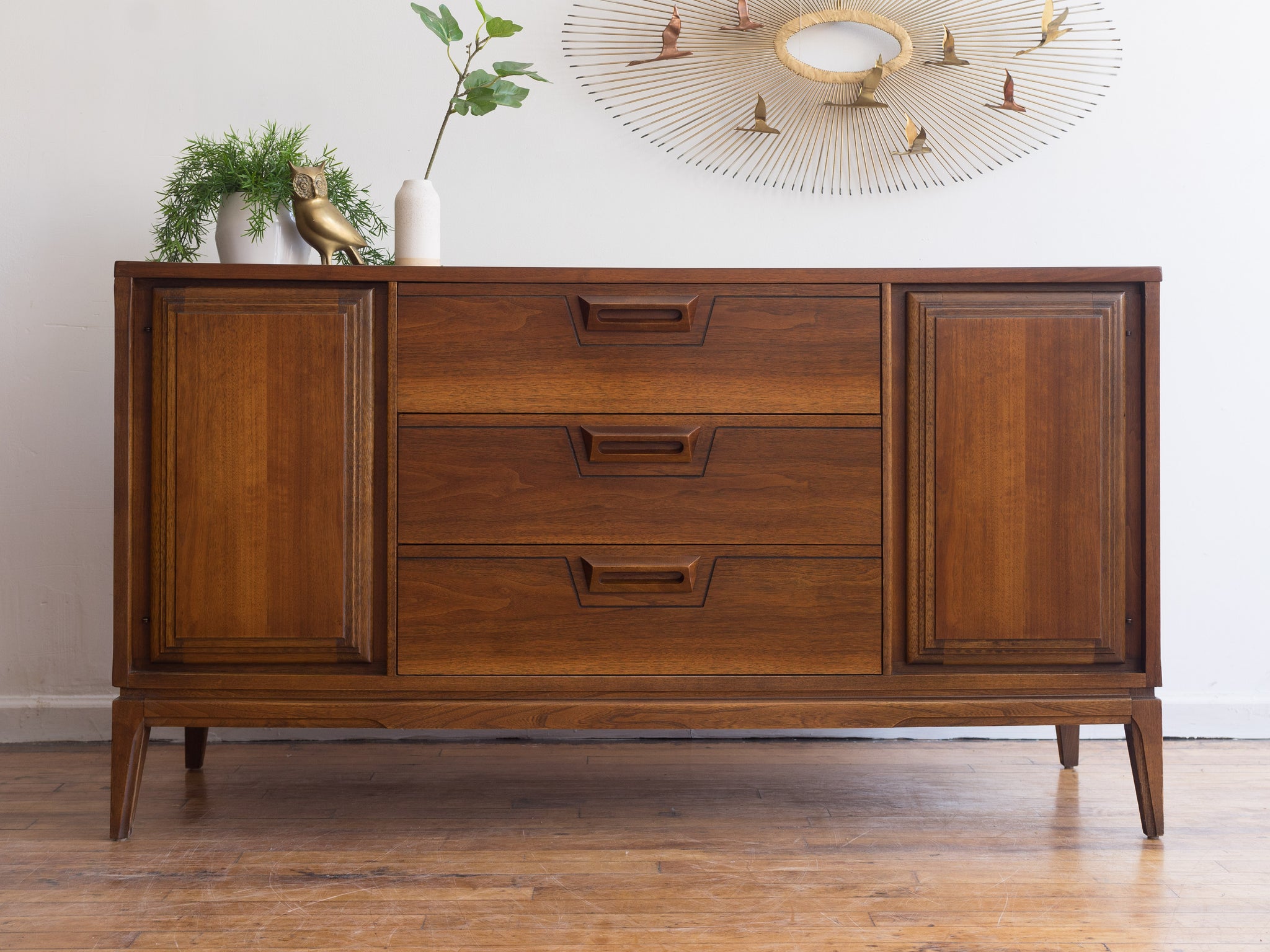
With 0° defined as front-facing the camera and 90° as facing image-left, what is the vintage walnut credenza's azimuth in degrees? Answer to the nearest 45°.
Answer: approximately 0°

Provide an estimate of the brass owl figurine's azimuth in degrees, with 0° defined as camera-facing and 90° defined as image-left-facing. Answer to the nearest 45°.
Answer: approximately 45°
